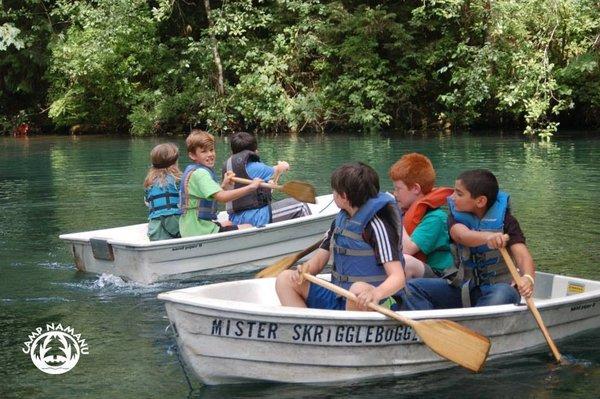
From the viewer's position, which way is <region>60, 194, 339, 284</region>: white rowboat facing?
facing away from the viewer and to the right of the viewer

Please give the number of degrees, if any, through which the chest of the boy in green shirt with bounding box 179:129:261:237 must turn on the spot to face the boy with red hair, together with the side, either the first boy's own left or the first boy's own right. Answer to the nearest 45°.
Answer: approximately 45° to the first boy's own right

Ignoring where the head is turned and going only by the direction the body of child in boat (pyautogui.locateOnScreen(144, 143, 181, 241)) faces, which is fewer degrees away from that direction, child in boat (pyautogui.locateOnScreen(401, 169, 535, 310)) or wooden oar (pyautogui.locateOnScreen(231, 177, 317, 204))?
the wooden oar

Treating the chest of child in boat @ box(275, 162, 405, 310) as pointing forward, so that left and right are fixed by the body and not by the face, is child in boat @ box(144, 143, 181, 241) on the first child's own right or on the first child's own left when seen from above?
on the first child's own right

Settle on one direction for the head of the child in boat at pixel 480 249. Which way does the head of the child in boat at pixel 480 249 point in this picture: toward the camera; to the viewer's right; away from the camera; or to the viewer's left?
to the viewer's left

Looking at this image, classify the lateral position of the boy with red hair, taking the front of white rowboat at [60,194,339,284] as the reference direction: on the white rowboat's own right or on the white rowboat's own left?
on the white rowboat's own right

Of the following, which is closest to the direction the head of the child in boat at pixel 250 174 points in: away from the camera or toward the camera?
away from the camera

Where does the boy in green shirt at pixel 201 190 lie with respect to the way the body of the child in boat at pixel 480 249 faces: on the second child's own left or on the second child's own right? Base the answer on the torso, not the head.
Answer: on the second child's own right

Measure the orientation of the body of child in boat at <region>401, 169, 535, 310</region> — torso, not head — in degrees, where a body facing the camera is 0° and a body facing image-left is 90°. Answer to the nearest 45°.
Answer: approximately 45°

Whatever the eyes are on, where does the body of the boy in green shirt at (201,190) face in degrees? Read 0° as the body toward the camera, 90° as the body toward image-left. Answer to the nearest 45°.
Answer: approximately 270°

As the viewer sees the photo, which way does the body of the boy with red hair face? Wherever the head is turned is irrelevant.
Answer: to the viewer's left
